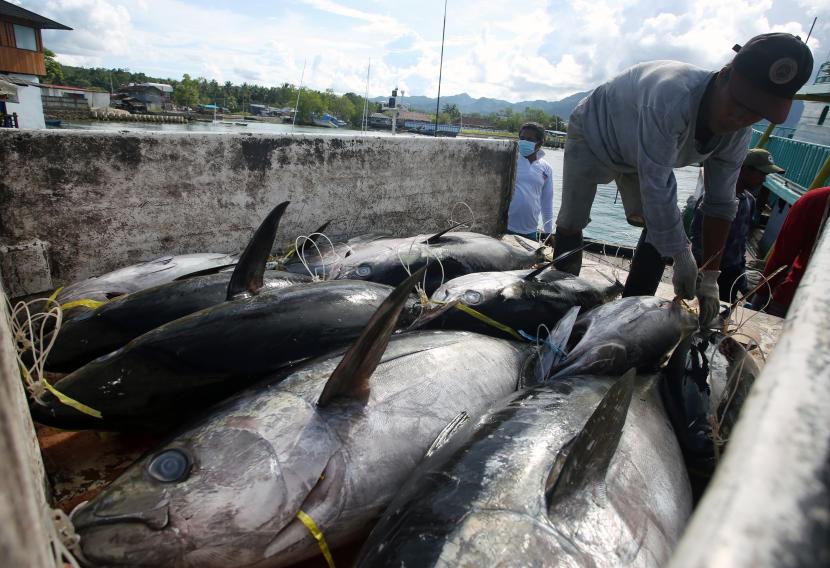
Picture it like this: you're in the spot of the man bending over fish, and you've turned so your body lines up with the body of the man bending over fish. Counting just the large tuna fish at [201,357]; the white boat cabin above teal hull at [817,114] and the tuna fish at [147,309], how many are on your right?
2

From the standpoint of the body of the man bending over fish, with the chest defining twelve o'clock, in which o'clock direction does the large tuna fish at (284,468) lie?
The large tuna fish is roughly at 2 o'clock from the man bending over fish.

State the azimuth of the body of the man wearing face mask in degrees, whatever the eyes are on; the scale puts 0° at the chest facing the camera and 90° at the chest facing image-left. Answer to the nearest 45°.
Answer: approximately 45°

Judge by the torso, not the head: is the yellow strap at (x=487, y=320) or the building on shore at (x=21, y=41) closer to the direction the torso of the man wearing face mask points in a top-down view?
the yellow strap

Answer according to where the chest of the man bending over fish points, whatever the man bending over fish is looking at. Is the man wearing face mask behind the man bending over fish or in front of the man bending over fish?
behind

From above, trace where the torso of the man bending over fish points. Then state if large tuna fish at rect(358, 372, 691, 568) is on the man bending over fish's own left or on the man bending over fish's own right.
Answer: on the man bending over fish's own right

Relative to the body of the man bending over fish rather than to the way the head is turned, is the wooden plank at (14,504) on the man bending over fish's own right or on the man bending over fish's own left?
on the man bending over fish's own right

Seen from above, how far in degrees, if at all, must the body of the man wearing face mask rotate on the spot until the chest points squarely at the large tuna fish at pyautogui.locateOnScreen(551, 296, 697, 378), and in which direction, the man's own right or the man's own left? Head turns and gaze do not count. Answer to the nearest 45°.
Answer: approximately 45° to the man's own left

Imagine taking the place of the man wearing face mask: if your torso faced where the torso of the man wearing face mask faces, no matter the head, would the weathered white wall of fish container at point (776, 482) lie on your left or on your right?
on your left

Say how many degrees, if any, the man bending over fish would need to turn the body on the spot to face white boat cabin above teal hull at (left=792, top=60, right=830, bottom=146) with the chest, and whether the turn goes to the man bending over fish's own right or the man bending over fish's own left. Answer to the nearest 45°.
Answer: approximately 135° to the man bending over fish's own left
